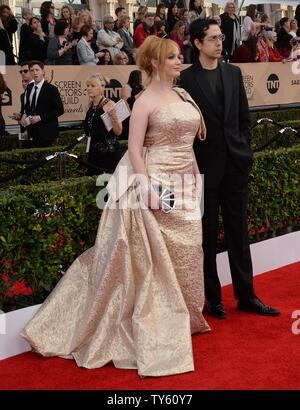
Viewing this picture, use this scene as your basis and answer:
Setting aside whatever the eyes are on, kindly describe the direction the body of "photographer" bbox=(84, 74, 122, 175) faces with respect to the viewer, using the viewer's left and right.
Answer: facing the viewer and to the left of the viewer

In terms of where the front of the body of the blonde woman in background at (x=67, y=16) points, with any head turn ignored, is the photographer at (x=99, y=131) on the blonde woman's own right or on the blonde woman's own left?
on the blonde woman's own left

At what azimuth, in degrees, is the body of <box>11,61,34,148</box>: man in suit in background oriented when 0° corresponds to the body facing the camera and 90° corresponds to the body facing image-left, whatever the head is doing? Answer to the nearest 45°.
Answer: approximately 45°

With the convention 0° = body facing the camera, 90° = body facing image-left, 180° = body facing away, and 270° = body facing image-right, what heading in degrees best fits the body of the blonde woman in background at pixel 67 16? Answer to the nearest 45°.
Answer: approximately 45°

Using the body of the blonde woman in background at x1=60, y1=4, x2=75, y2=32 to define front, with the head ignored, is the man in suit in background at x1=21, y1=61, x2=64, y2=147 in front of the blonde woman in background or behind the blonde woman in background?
in front

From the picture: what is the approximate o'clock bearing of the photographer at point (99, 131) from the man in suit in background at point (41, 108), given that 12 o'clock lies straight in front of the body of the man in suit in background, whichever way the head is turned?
The photographer is roughly at 10 o'clock from the man in suit in background.

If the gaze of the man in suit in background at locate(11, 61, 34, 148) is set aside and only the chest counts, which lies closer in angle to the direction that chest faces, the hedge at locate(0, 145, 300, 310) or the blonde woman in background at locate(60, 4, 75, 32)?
the hedge

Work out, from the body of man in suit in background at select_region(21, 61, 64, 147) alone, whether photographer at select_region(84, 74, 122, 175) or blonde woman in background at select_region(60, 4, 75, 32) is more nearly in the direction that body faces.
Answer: the photographer

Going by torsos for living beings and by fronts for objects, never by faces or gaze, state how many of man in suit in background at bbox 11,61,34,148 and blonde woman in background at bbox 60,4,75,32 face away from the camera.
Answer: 0
